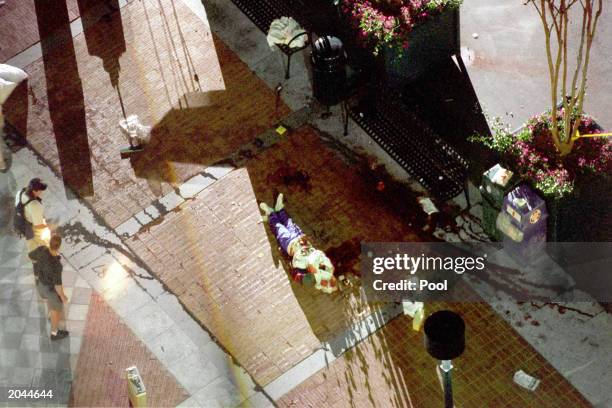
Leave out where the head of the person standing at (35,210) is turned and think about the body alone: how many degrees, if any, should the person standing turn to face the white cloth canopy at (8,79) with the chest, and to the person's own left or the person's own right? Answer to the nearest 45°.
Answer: approximately 90° to the person's own left

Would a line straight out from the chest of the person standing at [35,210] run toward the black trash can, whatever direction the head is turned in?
yes

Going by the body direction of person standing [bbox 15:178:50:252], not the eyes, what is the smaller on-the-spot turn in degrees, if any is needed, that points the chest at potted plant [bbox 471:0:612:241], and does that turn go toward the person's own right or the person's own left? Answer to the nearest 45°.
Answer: approximately 45° to the person's own right

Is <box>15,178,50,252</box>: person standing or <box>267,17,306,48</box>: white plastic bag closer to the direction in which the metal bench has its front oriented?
the person standing

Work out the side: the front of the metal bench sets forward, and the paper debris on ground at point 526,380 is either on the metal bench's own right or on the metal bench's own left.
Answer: on the metal bench's own left

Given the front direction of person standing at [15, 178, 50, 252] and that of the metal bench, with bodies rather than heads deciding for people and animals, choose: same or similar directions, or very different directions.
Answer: very different directions

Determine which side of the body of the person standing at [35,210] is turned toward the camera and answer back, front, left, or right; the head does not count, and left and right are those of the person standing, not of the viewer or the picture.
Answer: right

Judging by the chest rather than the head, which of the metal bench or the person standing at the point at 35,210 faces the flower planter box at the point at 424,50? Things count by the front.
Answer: the person standing

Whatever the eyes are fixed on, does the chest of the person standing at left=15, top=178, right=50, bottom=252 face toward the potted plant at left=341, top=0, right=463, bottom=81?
yes

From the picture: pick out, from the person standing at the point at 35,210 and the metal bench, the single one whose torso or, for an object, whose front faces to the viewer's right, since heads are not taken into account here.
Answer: the person standing

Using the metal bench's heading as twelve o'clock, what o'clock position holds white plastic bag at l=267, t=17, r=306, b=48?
The white plastic bag is roughly at 3 o'clock from the metal bench.

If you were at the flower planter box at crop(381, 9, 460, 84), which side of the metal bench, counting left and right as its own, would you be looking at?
back

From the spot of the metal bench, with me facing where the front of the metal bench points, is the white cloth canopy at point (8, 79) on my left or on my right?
on my right

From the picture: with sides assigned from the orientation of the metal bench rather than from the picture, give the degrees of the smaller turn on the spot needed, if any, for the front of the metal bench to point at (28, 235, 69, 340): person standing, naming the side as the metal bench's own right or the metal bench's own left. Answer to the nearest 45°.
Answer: approximately 45° to the metal bench's own right
